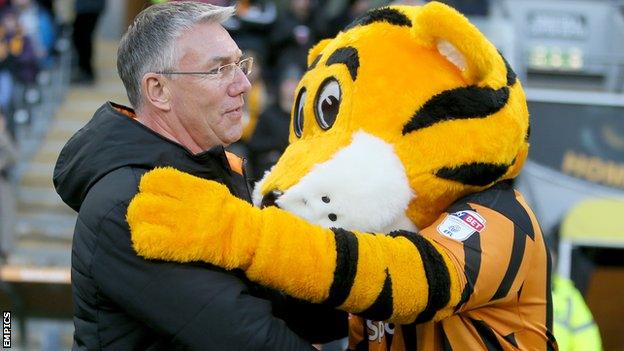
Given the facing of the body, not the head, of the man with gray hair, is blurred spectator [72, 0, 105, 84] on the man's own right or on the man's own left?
on the man's own left

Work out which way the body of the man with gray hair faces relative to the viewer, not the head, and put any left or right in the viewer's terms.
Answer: facing to the right of the viewer

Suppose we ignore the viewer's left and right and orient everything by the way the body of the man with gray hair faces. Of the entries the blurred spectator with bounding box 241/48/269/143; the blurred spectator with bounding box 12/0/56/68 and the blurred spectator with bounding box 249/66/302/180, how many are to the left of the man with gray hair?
3

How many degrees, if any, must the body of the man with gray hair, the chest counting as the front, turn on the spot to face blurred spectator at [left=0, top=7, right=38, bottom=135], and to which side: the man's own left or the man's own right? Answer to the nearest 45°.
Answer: approximately 90° to the man's own left

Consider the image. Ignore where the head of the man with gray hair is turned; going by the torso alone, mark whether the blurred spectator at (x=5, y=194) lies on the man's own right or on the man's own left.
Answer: on the man's own left

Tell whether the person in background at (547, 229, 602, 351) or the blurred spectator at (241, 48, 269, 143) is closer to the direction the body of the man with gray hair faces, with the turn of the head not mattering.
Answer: the person in background

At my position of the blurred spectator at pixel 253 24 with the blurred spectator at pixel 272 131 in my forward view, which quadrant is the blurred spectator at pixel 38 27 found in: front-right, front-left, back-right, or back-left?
back-right

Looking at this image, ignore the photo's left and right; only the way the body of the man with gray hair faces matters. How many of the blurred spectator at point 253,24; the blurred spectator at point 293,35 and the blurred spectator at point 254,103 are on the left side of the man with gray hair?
3

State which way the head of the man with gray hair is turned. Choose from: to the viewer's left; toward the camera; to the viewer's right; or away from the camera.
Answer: to the viewer's right

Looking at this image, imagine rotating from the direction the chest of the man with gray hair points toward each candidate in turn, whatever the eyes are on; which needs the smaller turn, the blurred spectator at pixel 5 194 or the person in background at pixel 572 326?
the person in background

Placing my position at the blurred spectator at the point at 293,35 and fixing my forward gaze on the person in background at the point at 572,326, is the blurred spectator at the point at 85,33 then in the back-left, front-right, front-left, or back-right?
back-right

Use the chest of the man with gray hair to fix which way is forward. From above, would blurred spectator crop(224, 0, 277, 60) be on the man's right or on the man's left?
on the man's left

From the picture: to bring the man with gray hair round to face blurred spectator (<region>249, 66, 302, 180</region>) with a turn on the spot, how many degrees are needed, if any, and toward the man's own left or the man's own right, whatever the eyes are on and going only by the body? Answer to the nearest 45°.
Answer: approximately 90° to the man's own left

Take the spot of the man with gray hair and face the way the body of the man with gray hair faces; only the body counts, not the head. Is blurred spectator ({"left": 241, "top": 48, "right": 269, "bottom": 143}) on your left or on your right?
on your left
